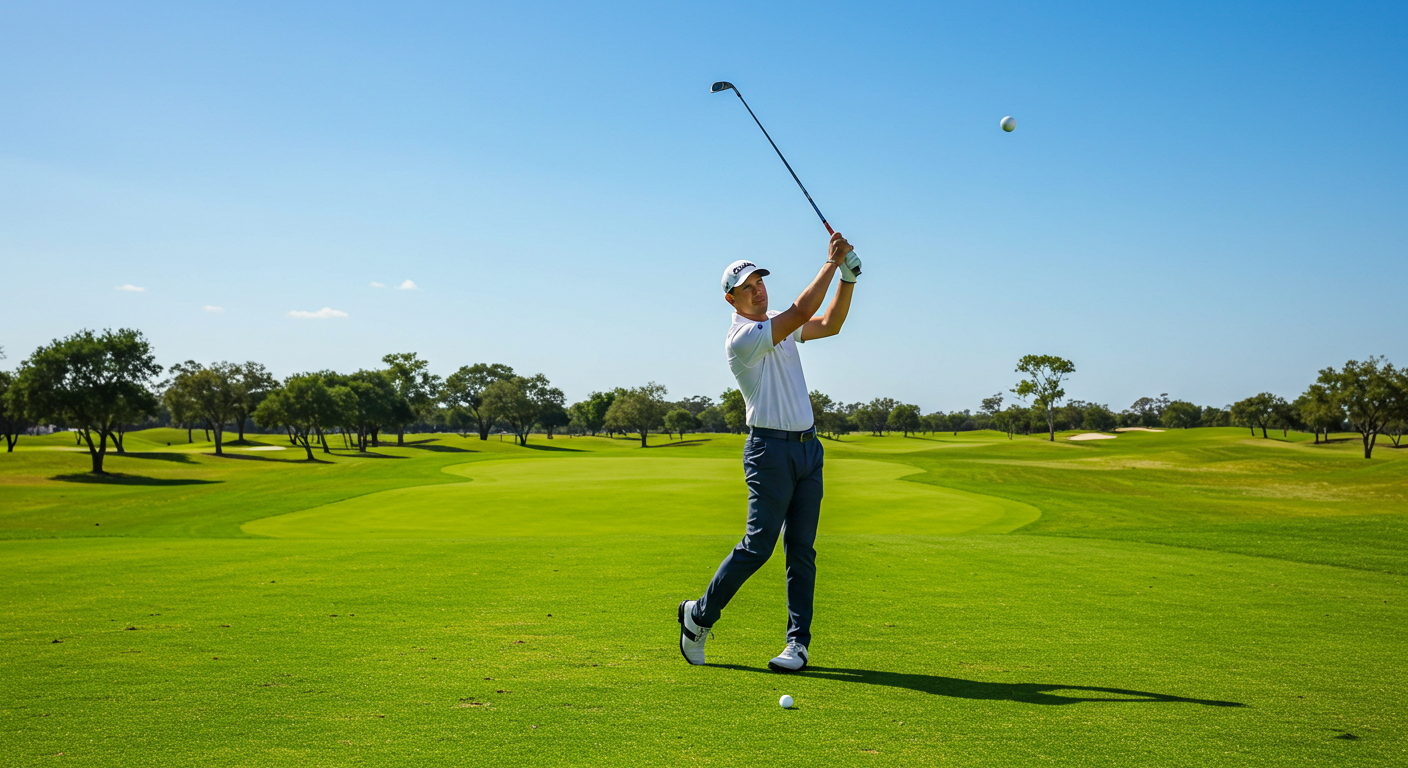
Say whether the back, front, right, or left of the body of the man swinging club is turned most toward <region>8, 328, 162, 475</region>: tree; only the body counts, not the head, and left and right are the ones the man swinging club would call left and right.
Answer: back

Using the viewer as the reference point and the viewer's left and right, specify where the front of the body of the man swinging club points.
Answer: facing the viewer and to the right of the viewer
